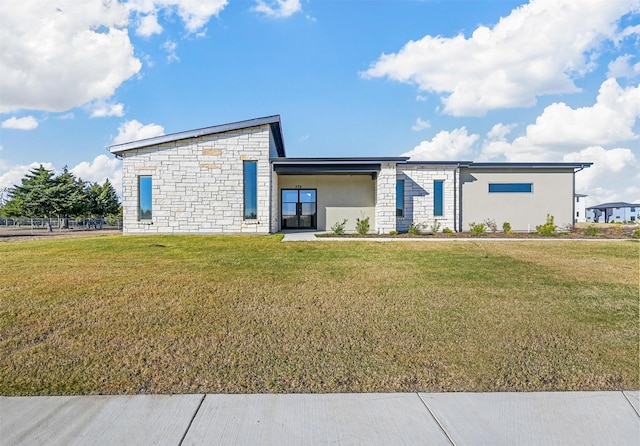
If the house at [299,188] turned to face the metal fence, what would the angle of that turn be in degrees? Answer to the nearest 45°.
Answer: approximately 135° to its right

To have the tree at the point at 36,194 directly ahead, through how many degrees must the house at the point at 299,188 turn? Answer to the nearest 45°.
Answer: approximately 135° to its right

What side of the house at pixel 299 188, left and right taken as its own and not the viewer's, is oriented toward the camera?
front

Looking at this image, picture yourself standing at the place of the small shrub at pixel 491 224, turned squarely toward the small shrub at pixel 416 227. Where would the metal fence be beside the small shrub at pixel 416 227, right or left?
right
